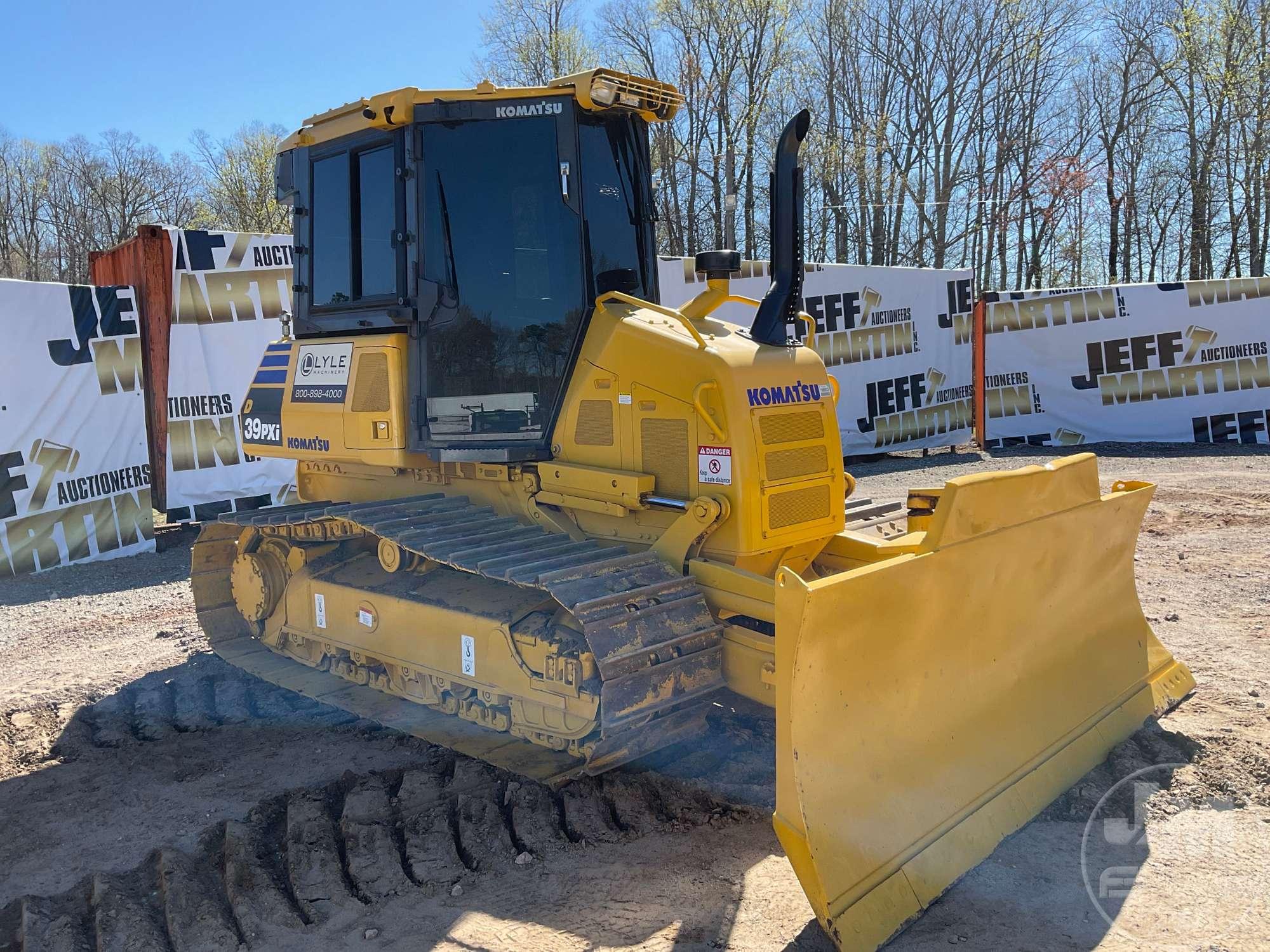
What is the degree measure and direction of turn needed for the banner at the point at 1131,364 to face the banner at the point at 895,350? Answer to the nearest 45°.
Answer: approximately 45° to its right

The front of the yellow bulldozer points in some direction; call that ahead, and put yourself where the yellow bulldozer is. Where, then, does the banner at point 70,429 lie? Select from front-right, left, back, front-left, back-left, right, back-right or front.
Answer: back

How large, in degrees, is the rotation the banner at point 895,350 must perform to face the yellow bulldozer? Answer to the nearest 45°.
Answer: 0° — it already faces it

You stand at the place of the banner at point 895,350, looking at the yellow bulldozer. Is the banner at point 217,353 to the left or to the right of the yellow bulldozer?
right

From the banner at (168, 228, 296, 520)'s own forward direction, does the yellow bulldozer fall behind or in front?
in front

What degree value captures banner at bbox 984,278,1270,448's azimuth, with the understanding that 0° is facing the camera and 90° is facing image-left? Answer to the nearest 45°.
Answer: approximately 0°
